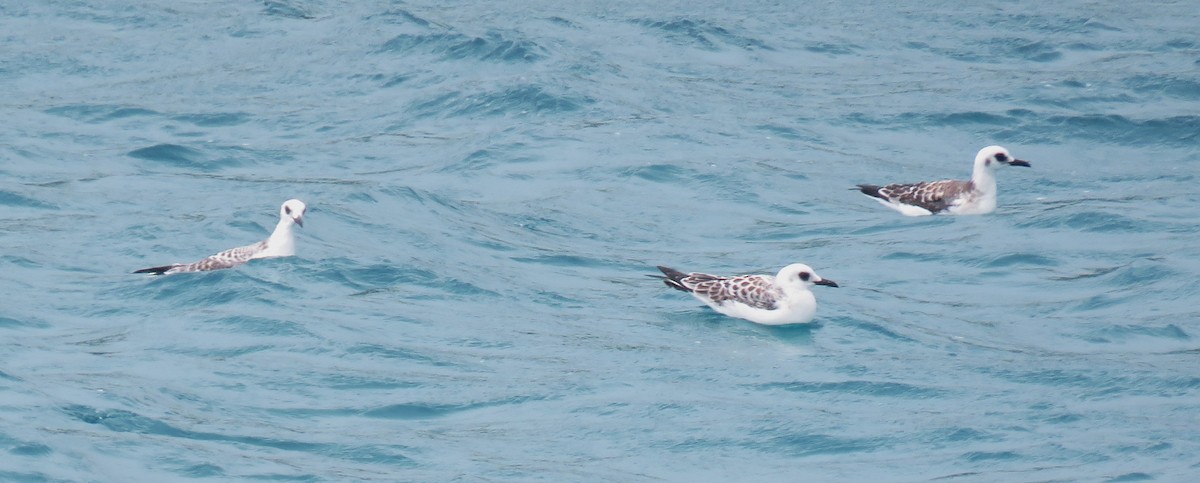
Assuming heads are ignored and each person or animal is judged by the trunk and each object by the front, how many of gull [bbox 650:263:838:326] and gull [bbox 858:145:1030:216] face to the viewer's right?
2

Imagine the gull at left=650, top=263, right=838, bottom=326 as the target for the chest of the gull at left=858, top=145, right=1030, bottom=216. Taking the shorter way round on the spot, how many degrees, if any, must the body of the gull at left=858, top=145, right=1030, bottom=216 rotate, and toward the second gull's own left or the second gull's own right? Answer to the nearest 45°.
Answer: approximately 90° to the second gull's own right

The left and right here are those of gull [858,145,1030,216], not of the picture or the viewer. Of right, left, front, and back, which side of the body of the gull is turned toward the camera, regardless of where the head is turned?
right

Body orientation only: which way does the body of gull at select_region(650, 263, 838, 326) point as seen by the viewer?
to the viewer's right

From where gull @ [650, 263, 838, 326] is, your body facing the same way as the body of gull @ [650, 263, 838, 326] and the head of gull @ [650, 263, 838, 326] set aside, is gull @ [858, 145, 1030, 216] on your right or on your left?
on your left

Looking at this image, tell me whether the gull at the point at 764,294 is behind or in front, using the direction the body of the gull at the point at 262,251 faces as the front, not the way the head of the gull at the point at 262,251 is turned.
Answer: in front

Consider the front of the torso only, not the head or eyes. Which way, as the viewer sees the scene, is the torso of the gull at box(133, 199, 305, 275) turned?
to the viewer's right

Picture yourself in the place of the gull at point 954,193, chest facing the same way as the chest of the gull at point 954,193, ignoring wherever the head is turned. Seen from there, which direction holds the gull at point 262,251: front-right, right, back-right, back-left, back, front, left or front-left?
back-right

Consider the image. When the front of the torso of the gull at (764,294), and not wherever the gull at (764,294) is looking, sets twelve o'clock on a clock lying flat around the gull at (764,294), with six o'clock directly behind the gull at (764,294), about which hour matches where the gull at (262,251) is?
the gull at (262,251) is roughly at 6 o'clock from the gull at (764,294).
